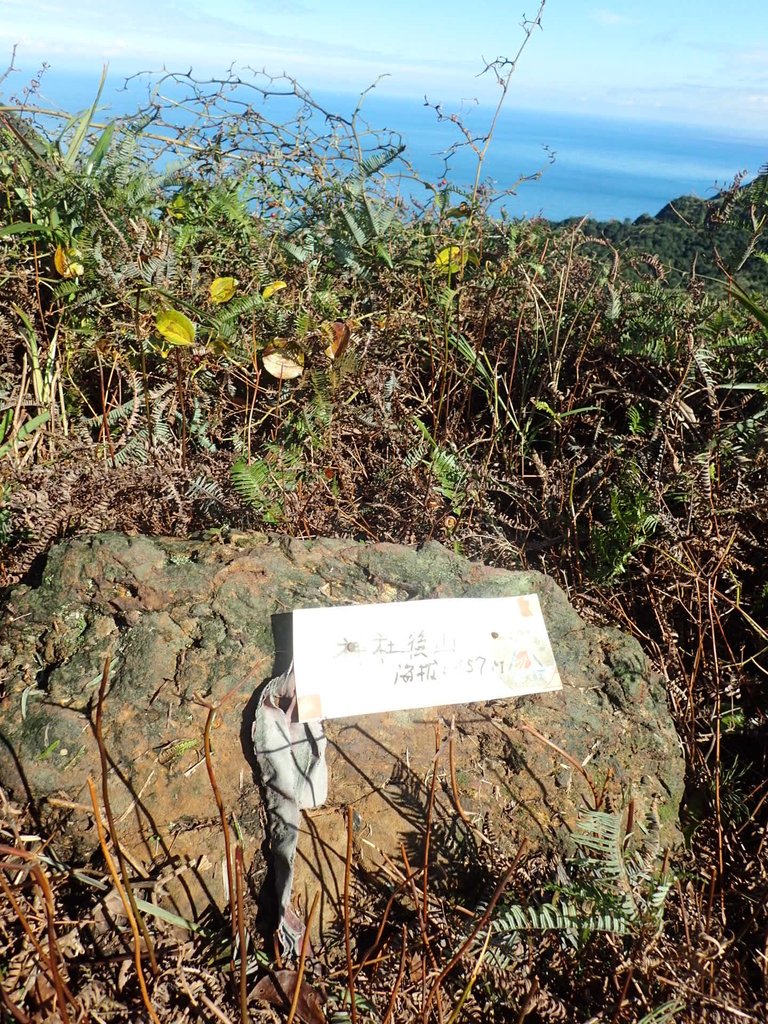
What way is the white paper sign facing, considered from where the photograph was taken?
facing the viewer
